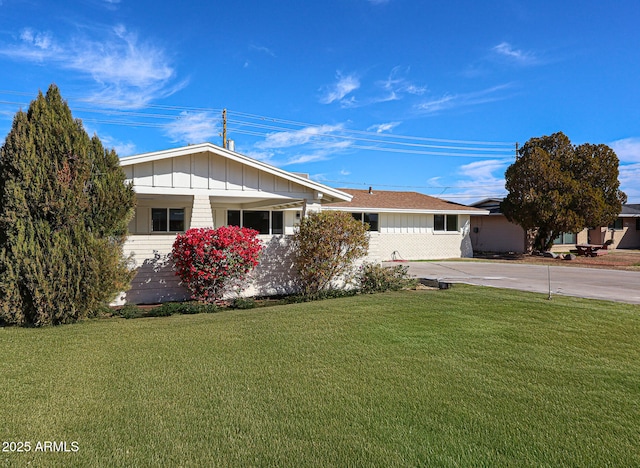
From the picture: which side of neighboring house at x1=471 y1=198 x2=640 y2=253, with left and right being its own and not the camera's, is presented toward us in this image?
front

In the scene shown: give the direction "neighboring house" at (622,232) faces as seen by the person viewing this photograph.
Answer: facing the viewer

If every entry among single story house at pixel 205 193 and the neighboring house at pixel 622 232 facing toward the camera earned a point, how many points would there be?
2

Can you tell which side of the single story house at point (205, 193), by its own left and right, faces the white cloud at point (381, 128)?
back

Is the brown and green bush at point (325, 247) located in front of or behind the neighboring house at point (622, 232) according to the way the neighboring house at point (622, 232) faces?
in front

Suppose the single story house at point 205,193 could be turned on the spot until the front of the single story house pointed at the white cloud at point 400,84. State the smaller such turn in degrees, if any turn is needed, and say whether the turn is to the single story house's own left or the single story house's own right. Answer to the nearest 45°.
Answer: approximately 135° to the single story house's own left

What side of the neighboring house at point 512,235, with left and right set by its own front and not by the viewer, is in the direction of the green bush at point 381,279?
front

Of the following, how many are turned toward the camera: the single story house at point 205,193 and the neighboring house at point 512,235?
2

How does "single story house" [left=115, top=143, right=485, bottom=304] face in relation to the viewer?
toward the camera
